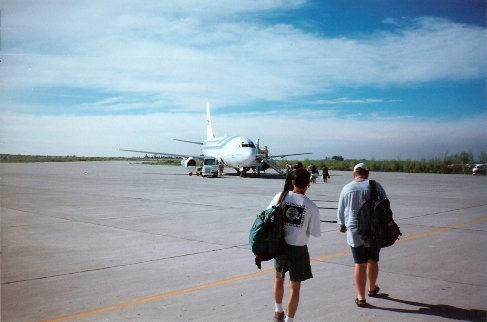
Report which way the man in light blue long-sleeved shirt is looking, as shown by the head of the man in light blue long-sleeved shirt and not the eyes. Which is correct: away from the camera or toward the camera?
away from the camera

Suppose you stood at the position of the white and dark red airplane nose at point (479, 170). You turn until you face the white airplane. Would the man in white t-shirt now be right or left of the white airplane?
left

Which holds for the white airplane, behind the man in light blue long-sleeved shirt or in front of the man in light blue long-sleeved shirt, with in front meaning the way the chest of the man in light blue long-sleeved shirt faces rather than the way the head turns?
in front

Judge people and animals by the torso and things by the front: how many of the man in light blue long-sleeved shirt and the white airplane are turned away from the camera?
1

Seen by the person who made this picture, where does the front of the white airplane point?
facing the viewer and to the right of the viewer

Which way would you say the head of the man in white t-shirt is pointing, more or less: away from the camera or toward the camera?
away from the camera

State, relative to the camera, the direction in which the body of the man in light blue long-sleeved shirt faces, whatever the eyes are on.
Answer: away from the camera

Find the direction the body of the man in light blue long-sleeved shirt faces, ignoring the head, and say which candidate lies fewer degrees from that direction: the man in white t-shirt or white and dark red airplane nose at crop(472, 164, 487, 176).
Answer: the white and dark red airplane nose

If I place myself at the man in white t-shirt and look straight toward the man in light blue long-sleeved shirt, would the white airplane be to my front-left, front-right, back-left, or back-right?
front-left

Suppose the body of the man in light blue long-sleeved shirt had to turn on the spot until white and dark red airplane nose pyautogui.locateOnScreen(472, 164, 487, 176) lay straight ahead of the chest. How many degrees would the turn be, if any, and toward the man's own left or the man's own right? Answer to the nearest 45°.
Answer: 0° — they already face it

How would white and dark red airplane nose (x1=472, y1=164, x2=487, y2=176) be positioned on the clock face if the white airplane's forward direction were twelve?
The white and dark red airplane nose is roughly at 10 o'clock from the white airplane.

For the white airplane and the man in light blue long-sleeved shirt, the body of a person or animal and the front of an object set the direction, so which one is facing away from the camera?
the man in light blue long-sleeved shirt

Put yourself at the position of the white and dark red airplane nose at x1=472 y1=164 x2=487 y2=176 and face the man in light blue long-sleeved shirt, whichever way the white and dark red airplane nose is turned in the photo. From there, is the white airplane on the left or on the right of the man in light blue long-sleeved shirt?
right
